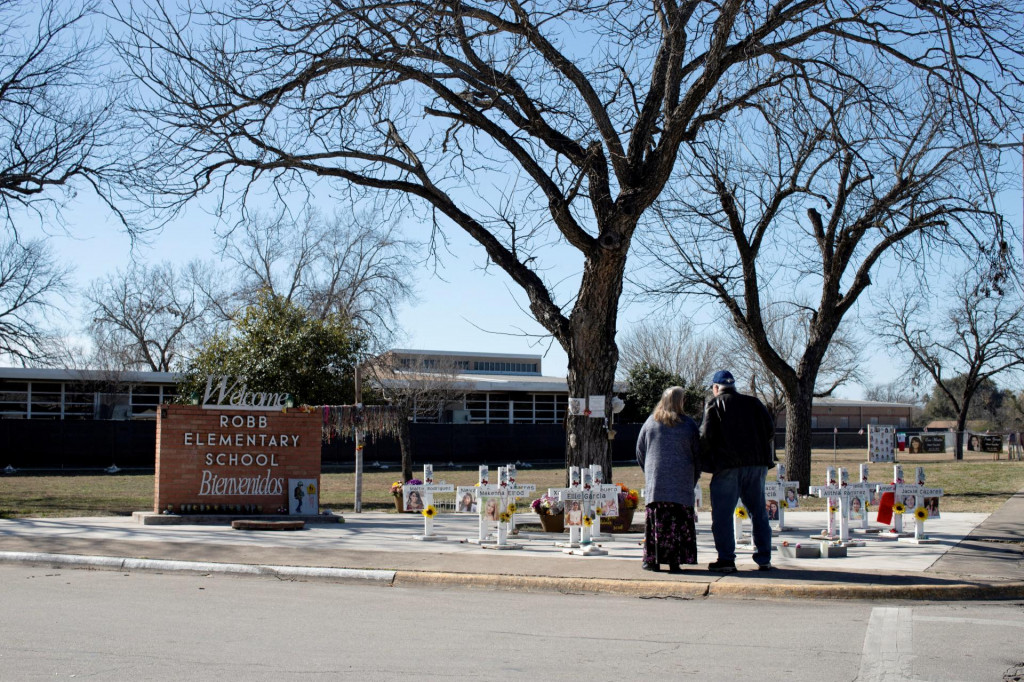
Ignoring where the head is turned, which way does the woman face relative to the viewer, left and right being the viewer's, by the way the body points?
facing away from the viewer

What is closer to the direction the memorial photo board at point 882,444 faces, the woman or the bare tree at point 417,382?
the woman

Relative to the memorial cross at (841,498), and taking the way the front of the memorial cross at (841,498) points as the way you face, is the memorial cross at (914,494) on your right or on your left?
on your left

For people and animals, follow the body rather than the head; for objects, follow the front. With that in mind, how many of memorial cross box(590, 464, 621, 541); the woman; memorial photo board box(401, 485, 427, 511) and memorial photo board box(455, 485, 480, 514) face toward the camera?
3

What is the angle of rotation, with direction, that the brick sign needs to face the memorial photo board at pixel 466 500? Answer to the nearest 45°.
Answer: approximately 45° to its left

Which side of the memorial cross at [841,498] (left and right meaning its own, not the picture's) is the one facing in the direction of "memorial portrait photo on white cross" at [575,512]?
right

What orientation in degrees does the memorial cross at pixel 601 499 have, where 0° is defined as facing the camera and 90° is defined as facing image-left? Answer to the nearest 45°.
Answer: approximately 0°

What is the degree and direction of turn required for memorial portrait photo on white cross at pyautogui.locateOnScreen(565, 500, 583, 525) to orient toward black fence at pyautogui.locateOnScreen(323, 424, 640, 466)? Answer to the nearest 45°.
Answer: approximately 180°

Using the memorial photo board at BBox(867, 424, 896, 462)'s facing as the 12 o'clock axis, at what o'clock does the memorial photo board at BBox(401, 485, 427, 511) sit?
the memorial photo board at BBox(401, 485, 427, 511) is roughly at 1 o'clock from the memorial photo board at BBox(867, 424, 896, 462).

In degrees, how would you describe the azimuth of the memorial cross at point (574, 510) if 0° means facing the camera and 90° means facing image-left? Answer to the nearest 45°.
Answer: approximately 0°

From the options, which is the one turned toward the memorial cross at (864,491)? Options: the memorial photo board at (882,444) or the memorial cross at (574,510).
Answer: the memorial photo board
